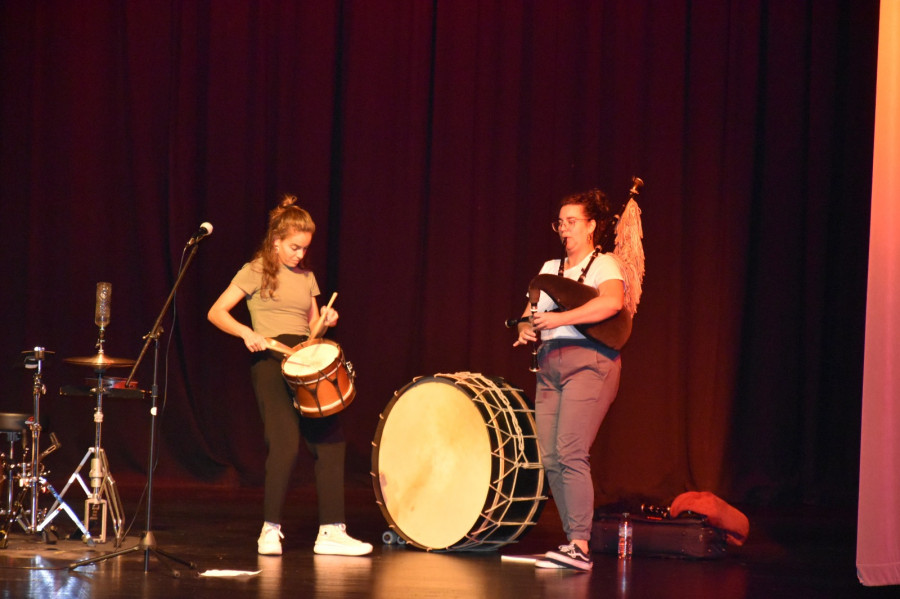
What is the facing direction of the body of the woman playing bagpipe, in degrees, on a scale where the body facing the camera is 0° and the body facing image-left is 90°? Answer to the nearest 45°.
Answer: approximately 45°

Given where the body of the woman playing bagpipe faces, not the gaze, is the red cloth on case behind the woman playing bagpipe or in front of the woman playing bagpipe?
behind

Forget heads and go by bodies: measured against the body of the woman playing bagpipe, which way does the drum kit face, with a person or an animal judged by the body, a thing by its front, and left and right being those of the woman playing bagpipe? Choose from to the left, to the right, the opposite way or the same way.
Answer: to the left

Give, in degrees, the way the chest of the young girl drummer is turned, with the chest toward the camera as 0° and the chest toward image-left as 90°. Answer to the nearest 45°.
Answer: approximately 315°

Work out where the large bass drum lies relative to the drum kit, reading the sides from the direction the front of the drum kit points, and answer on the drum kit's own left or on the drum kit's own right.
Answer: on the drum kit's own left

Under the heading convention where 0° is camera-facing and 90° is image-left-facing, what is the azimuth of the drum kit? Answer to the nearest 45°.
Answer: approximately 0°
